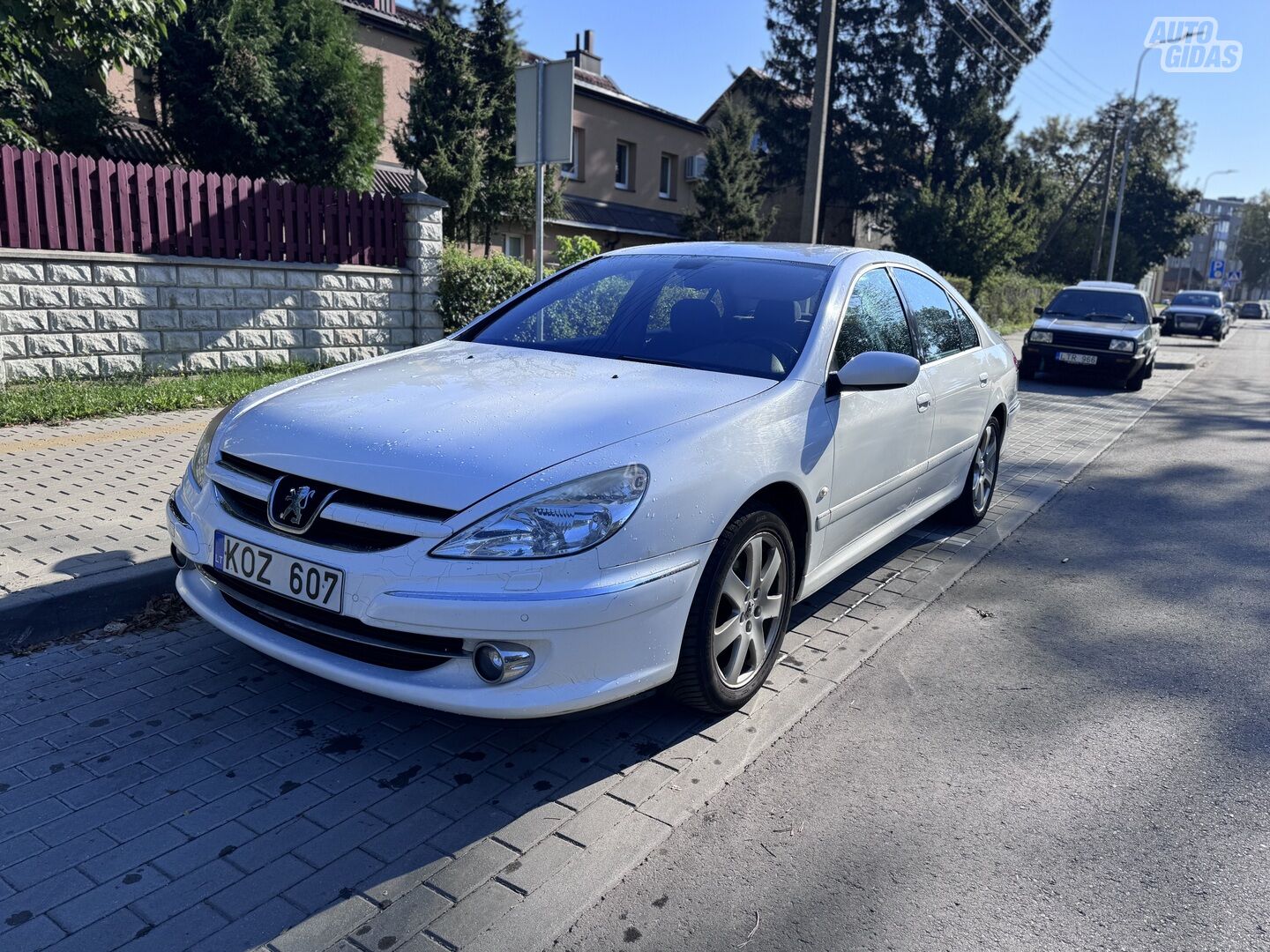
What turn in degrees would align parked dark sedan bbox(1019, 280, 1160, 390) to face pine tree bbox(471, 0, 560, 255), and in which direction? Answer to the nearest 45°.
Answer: approximately 90° to its right

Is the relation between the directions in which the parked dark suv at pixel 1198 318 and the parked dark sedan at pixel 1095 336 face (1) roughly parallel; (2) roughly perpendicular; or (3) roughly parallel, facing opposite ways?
roughly parallel

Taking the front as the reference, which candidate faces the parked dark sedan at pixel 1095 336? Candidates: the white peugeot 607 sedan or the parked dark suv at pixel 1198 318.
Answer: the parked dark suv at pixel 1198 318

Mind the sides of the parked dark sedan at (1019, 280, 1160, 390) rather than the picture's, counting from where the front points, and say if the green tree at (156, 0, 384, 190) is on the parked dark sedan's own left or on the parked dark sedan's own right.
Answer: on the parked dark sedan's own right

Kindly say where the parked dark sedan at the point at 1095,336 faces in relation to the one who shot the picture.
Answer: facing the viewer

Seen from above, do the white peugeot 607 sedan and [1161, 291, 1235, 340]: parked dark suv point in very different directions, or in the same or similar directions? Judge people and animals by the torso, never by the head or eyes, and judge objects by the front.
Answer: same or similar directions

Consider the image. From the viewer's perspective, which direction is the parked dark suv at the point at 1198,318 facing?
toward the camera

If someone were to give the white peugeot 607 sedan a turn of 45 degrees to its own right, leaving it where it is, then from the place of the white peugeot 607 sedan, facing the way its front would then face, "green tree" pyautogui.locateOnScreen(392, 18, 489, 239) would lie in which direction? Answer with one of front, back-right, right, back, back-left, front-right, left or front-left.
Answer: right

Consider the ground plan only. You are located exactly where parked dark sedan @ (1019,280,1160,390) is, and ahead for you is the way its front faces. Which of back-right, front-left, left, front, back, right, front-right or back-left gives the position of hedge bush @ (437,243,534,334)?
front-right

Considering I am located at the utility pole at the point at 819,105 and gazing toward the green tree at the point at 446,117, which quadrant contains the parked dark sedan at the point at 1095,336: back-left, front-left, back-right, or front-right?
back-right

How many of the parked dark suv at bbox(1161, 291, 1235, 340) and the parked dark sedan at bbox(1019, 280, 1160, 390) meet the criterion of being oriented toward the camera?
2

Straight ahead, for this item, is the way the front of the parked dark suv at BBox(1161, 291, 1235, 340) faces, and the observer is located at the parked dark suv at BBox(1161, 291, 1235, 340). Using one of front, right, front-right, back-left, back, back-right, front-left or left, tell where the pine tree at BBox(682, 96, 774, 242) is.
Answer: front-right

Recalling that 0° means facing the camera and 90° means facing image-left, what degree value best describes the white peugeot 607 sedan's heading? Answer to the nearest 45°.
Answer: approximately 45°

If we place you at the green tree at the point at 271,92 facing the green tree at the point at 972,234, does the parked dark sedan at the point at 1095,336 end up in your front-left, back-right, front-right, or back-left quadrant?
front-right
